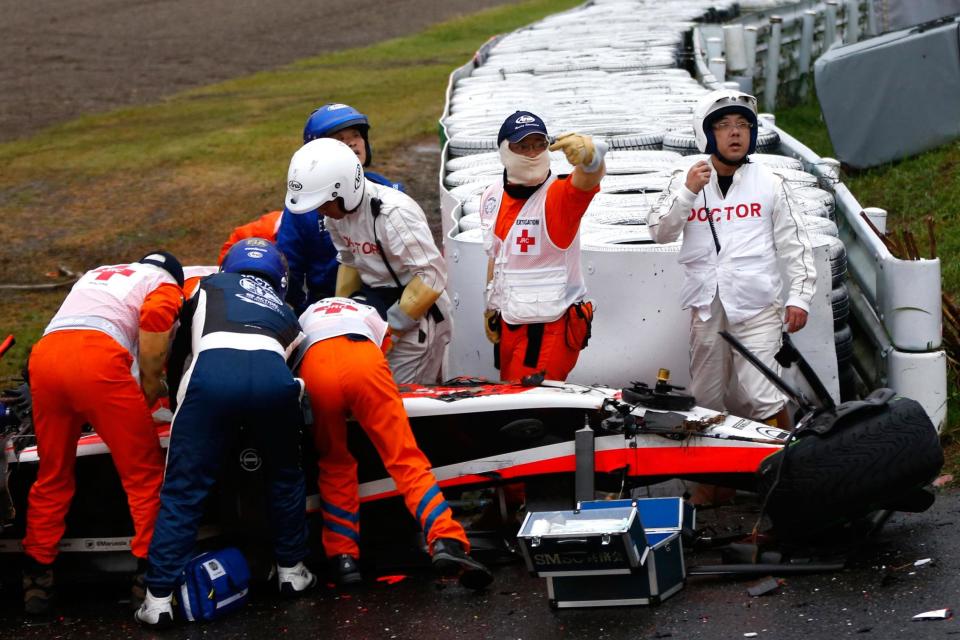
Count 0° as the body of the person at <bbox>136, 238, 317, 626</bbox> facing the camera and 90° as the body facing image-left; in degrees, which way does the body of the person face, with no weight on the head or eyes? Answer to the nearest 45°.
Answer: approximately 180°

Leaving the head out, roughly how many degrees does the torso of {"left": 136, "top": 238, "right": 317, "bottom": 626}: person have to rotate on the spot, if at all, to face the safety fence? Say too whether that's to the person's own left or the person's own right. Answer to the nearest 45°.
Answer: approximately 45° to the person's own right

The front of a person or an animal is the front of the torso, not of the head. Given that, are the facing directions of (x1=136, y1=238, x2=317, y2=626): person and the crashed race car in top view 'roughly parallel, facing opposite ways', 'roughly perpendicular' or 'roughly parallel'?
roughly perpendicular

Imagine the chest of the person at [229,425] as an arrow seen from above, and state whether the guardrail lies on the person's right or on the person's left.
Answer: on the person's right
